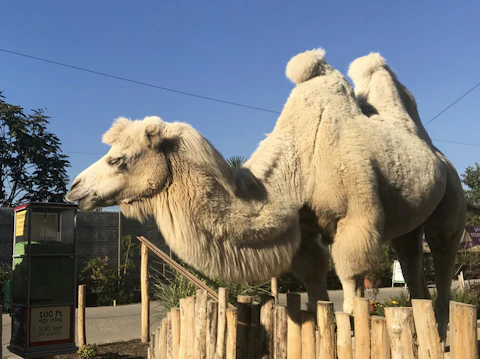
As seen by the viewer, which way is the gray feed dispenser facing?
toward the camera

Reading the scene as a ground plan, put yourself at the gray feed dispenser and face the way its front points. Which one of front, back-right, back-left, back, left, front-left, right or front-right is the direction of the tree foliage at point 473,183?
back-left

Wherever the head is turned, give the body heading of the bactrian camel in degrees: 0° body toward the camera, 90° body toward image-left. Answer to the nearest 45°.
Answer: approximately 45°

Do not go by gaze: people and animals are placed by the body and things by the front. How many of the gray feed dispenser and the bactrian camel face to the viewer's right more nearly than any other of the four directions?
0

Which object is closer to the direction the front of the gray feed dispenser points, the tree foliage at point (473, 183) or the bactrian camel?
the bactrian camel
